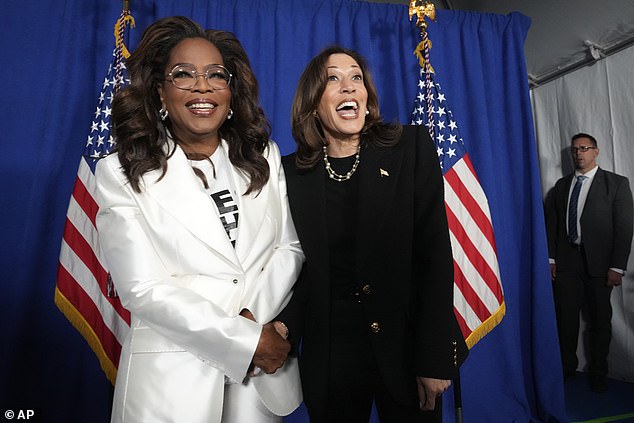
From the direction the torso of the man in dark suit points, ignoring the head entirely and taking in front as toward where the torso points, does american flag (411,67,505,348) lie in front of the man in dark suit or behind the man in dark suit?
in front

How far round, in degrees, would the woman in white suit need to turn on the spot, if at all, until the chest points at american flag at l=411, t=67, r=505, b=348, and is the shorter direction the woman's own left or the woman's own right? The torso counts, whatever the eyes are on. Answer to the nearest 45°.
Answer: approximately 90° to the woman's own left

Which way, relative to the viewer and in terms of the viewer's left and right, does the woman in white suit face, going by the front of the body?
facing the viewer and to the right of the viewer

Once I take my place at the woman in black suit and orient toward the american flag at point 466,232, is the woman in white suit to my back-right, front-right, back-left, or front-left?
back-left

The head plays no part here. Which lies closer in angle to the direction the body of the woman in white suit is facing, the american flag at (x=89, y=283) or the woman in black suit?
the woman in black suit

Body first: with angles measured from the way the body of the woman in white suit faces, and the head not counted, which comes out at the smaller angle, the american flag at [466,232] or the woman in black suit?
the woman in black suit

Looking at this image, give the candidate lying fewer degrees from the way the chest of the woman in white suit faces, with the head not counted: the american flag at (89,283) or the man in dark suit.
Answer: the man in dark suit

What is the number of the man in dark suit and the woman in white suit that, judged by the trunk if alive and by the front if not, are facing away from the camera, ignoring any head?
0

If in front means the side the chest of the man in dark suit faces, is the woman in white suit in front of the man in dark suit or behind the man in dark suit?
in front

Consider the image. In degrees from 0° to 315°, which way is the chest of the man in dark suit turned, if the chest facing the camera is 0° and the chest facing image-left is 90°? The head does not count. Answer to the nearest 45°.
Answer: approximately 45°
